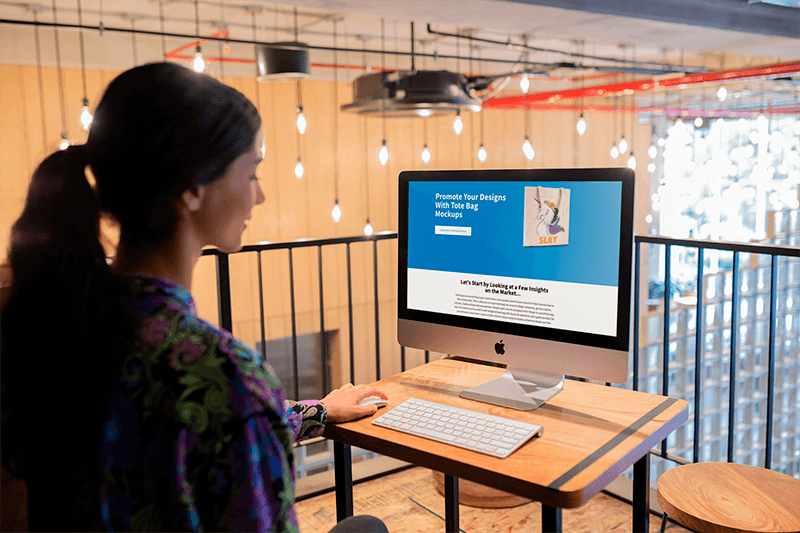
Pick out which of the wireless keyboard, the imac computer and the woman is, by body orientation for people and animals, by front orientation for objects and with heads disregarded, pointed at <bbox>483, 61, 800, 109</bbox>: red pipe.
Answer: the woman

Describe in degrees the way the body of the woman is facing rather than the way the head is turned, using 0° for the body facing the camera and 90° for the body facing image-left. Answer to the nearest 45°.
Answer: approximately 225°

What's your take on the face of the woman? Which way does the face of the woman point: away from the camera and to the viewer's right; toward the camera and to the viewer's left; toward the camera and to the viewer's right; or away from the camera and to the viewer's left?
away from the camera and to the viewer's right

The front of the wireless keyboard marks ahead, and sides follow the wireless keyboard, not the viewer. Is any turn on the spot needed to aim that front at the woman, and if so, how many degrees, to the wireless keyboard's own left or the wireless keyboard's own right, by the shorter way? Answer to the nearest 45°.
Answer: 0° — it already faces them

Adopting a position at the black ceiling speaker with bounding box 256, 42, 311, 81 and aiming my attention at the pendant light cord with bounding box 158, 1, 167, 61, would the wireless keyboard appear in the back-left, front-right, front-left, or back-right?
back-left

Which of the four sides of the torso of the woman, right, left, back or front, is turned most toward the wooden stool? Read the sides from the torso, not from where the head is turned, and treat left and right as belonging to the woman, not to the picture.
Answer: front

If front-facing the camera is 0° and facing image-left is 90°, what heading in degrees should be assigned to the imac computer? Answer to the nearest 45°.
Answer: approximately 45°

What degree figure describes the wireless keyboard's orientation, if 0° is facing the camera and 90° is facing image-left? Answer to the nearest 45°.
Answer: approximately 45°

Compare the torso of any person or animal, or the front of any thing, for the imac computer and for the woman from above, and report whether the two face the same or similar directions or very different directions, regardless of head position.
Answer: very different directions

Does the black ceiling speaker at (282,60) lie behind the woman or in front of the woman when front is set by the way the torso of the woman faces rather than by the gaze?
in front

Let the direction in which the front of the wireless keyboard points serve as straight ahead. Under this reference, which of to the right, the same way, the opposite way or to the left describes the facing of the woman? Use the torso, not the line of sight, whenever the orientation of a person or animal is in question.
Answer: the opposite way

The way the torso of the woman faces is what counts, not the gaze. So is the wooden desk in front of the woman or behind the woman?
in front

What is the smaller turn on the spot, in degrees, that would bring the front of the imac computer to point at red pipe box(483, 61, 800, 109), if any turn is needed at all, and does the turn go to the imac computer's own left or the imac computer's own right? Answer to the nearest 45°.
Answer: approximately 135° to the imac computer's own right
